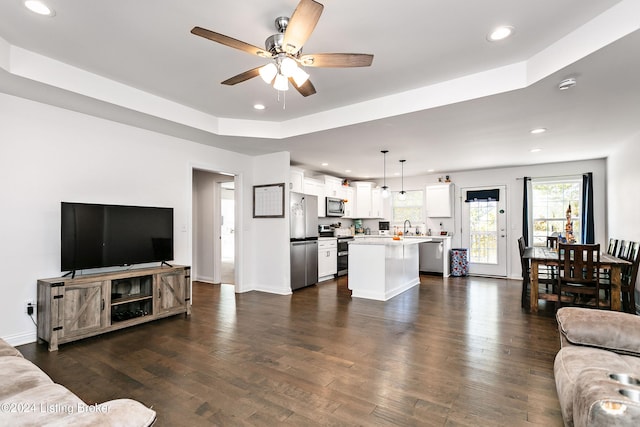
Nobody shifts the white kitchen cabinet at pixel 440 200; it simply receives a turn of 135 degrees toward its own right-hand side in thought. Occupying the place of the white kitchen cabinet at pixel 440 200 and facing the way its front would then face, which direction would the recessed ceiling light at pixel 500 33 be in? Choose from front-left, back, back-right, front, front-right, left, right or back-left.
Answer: back-left

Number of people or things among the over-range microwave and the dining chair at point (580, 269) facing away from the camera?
1

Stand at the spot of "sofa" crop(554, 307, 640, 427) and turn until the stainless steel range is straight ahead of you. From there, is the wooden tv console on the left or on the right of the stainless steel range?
left

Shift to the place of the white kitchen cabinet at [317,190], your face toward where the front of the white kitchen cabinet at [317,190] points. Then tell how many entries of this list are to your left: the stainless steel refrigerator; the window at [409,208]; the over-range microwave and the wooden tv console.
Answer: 2

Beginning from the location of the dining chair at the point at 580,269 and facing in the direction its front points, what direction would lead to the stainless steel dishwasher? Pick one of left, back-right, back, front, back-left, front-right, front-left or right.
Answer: front-left

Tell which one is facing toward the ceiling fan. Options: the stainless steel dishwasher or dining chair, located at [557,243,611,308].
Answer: the stainless steel dishwasher

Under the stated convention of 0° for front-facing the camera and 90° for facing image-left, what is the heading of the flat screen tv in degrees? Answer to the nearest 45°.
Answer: approximately 315°

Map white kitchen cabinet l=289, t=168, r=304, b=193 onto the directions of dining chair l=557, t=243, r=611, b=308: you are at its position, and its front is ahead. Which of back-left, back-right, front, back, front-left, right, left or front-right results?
left

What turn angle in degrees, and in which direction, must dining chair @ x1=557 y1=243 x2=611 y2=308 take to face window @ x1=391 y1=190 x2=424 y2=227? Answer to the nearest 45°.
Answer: approximately 45° to its left

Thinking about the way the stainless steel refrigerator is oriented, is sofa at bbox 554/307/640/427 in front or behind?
in front

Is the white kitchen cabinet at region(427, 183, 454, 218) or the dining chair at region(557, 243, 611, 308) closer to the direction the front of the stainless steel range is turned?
the dining chair

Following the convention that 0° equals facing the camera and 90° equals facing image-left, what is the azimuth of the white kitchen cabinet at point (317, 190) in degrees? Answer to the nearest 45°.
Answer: approximately 315°
